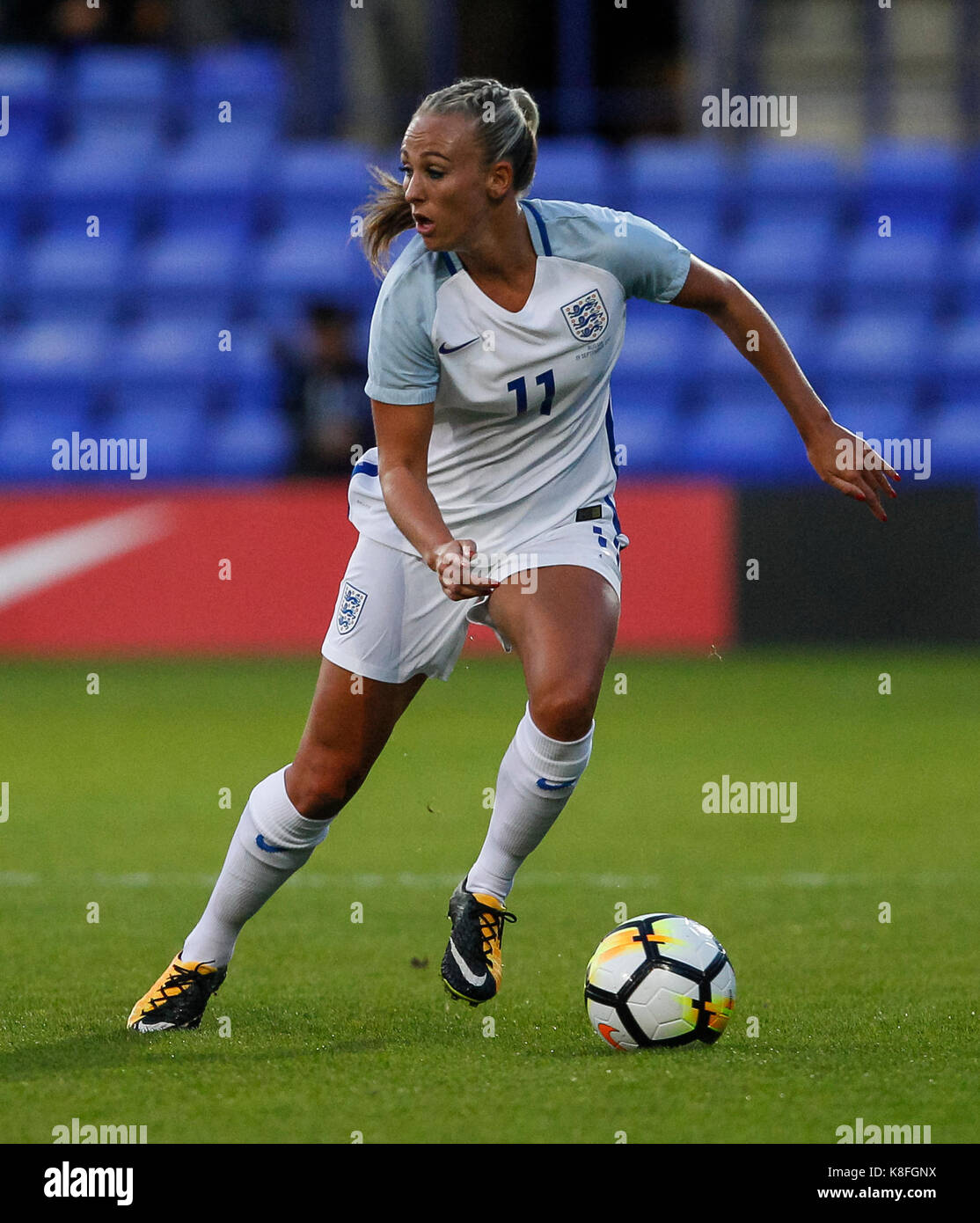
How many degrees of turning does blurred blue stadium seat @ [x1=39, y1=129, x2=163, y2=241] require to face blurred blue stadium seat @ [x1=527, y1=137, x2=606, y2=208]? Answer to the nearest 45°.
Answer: approximately 45° to its left

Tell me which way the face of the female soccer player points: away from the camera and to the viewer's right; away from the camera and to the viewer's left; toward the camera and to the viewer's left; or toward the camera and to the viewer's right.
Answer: toward the camera and to the viewer's left

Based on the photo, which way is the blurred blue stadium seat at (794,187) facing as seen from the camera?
toward the camera

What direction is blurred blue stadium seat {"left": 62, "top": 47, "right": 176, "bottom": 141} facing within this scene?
toward the camera

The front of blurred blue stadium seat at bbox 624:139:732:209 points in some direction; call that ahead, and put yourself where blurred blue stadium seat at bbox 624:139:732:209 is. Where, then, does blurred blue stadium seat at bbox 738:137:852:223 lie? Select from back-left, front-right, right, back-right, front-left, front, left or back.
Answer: left

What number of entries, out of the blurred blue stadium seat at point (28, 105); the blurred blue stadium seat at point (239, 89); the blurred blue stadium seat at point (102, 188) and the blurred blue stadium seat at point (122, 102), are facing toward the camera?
4

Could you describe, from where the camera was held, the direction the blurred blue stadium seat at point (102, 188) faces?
facing the viewer

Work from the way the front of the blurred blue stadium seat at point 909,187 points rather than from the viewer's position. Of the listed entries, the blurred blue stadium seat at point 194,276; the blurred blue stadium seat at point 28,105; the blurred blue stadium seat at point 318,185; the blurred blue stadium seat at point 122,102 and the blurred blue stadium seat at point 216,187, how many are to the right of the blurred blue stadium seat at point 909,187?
5

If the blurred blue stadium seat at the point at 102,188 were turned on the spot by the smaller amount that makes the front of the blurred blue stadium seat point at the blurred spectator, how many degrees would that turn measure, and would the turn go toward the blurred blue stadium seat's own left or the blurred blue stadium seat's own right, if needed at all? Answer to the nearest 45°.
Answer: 0° — it already faces them

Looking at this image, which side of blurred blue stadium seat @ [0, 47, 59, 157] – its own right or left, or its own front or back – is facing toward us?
front

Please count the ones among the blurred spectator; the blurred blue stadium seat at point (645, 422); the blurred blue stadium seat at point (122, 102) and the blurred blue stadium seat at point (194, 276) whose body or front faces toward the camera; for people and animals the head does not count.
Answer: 4

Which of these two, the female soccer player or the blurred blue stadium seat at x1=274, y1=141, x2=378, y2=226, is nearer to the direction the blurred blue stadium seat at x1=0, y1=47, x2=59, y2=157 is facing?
the female soccer player
